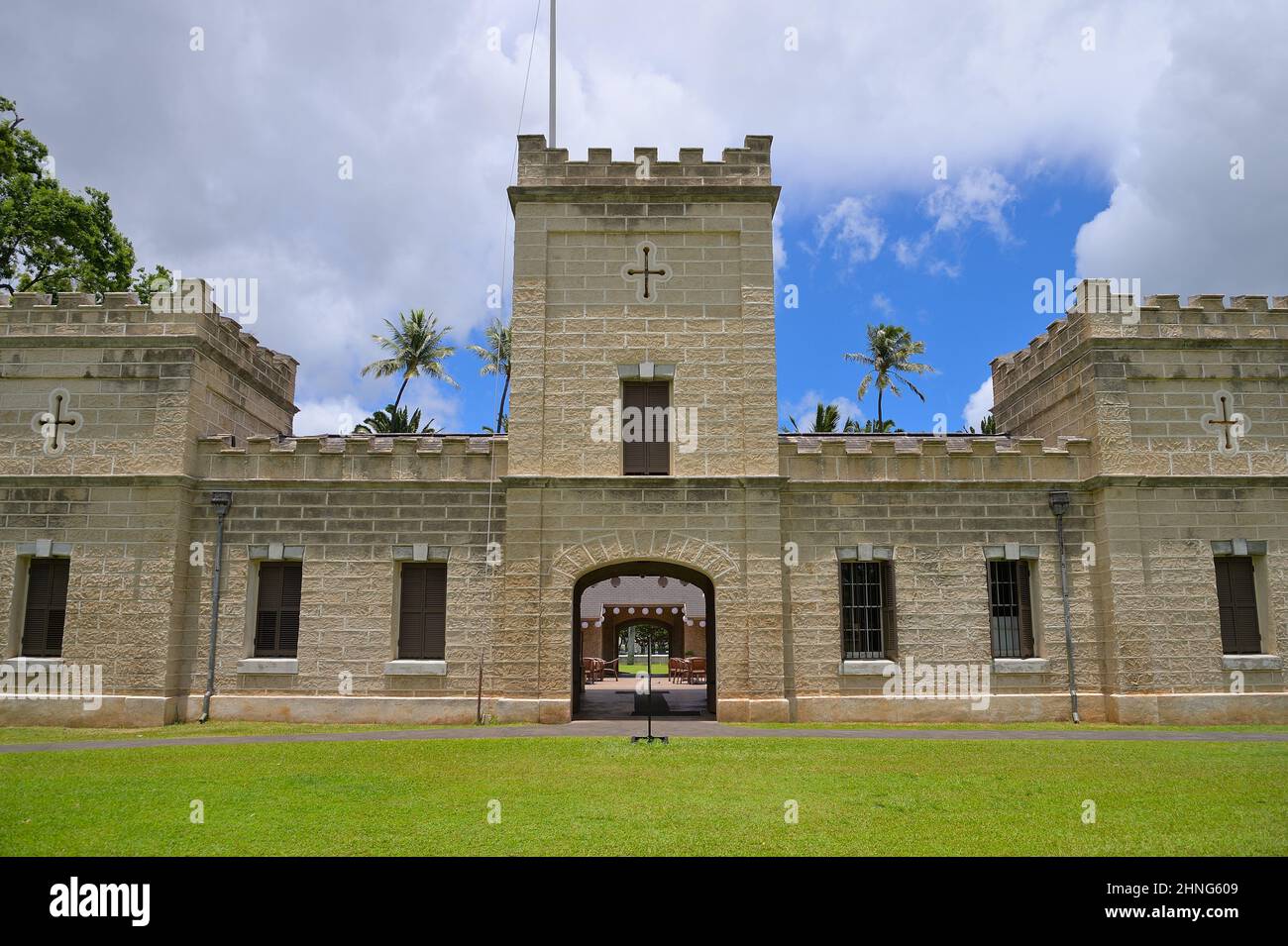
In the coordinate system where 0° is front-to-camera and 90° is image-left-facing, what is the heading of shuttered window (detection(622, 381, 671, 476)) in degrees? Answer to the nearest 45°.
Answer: approximately 0°

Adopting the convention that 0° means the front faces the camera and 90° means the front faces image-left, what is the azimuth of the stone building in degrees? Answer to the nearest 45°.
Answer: approximately 0°

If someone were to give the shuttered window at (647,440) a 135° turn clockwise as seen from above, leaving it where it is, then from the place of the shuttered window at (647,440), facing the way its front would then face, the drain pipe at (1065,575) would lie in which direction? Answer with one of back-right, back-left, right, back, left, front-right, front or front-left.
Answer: back-right

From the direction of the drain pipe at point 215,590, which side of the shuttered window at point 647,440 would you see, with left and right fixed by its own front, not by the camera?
right
